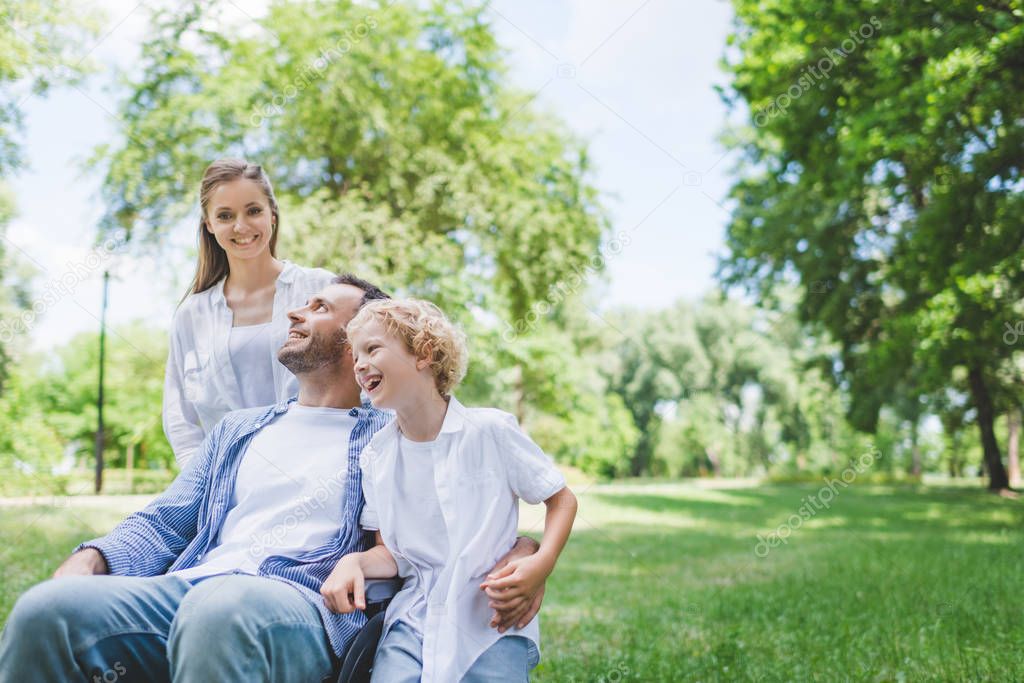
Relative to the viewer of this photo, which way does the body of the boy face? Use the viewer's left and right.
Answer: facing the viewer and to the left of the viewer

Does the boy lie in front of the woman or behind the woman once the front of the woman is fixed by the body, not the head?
in front

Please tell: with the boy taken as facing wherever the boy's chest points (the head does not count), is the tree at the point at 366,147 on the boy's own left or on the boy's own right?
on the boy's own right

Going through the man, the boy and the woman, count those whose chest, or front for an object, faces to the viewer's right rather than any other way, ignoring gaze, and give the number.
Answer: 0

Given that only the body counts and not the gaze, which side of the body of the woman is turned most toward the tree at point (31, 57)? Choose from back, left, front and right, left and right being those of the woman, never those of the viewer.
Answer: back

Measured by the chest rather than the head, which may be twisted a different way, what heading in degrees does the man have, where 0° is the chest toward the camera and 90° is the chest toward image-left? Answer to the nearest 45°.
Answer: approximately 45°

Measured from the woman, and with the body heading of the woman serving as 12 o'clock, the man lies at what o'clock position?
The man is roughly at 12 o'clock from the woman.

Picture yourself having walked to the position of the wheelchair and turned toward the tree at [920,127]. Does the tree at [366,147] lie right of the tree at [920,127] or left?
left

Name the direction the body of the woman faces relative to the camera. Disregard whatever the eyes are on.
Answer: toward the camera

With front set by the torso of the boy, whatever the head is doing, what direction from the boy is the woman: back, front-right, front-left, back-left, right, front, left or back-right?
right

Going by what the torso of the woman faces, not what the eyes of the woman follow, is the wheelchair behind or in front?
in front

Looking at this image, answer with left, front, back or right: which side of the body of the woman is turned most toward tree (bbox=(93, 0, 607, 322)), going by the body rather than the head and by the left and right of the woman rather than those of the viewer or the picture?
back
